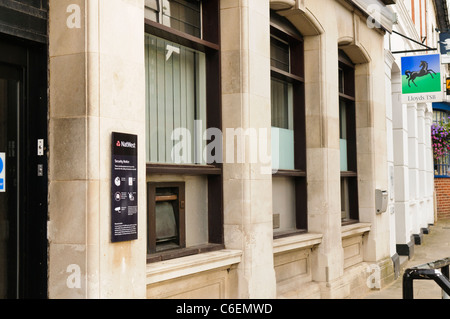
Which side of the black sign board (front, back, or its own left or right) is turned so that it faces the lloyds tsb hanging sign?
left

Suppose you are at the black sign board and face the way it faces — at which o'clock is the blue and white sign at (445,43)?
The blue and white sign is roughly at 9 o'clock from the black sign board.

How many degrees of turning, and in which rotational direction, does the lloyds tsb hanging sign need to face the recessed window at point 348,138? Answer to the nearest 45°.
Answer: approximately 45° to its right

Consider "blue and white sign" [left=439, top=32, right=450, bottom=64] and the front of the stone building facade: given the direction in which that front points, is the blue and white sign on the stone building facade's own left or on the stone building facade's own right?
on the stone building facade's own left

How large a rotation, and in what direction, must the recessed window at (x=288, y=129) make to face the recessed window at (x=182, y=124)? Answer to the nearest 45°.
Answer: approximately 90° to its right

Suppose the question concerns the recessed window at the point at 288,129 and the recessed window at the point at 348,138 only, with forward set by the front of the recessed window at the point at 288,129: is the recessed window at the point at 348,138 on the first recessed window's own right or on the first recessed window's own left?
on the first recessed window's own left

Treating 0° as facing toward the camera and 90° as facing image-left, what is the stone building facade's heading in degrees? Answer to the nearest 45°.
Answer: approximately 315°

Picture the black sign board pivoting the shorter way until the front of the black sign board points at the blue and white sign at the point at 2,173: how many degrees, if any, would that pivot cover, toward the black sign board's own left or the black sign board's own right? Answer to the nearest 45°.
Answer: approximately 135° to the black sign board's own right
